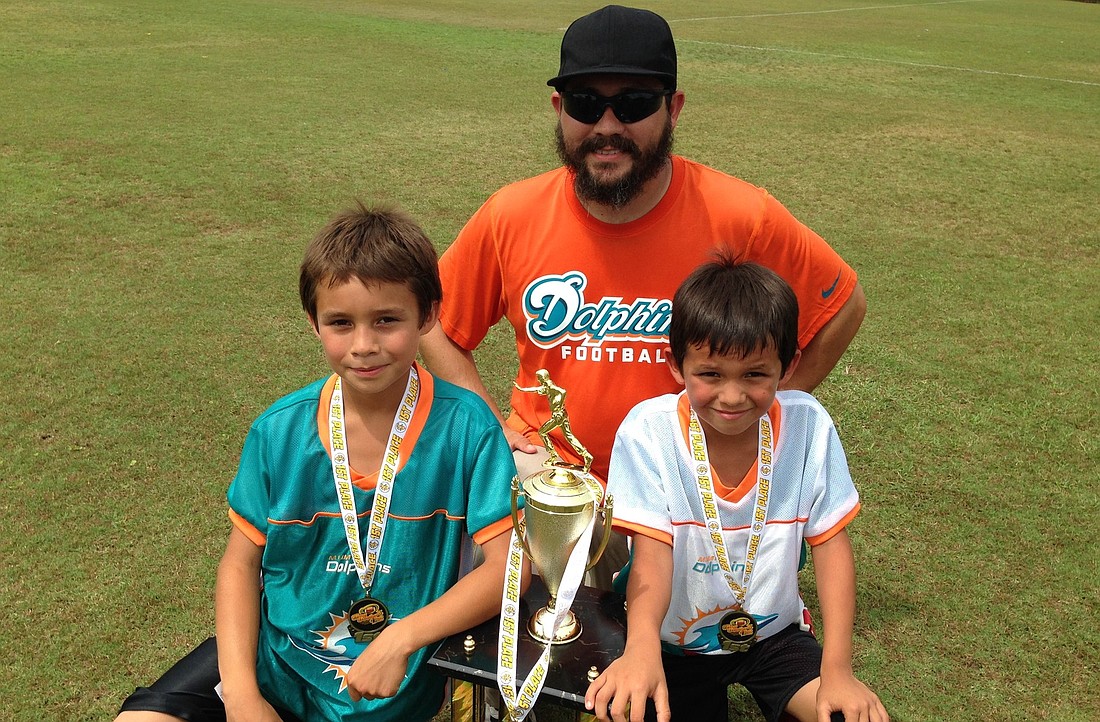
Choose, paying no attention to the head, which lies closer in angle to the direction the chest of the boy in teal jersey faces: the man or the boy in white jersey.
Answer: the boy in white jersey

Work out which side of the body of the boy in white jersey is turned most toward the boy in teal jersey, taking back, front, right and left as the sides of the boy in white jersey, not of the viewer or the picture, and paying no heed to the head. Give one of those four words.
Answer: right

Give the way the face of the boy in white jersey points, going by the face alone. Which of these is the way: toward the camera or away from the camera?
toward the camera

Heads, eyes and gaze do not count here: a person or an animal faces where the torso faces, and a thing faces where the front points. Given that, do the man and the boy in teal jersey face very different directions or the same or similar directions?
same or similar directions

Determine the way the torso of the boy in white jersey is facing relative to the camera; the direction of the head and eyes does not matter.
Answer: toward the camera

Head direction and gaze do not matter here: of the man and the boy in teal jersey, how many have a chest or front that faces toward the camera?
2

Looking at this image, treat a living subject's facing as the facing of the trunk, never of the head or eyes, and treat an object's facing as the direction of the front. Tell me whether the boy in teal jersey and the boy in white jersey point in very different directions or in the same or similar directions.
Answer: same or similar directions

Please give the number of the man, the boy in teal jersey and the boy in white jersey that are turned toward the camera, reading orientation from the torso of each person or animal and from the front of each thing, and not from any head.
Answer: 3

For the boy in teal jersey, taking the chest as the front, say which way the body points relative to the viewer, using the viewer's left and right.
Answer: facing the viewer

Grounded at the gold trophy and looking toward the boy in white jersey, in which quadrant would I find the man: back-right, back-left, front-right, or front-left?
front-left

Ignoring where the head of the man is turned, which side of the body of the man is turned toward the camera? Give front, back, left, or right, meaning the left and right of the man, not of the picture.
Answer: front
